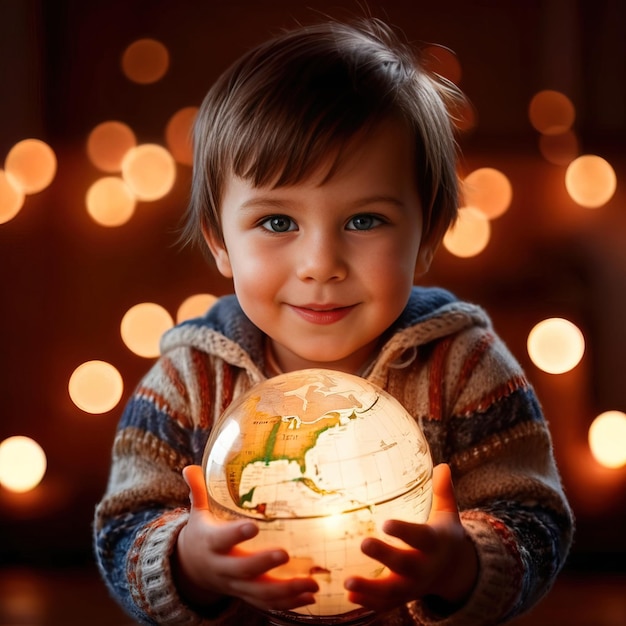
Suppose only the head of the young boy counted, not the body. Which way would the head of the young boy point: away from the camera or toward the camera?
toward the camera

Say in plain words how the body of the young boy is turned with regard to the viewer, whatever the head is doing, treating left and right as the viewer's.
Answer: facing the viewer
